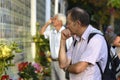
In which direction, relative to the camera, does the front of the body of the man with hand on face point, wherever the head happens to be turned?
to the viewer's left

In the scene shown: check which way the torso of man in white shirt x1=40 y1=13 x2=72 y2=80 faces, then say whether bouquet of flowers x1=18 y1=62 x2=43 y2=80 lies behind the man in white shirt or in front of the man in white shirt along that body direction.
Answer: in front

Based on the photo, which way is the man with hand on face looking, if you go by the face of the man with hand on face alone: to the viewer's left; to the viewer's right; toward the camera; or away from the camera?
to the viewer's left

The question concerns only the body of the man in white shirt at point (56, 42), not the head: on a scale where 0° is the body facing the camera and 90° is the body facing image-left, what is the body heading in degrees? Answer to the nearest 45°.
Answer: approximately 45°

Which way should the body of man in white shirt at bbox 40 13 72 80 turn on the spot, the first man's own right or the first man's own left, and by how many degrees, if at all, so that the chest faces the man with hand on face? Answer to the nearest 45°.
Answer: approximately 45° to the first man's own left

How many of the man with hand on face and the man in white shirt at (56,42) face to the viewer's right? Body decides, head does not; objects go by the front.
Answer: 0
